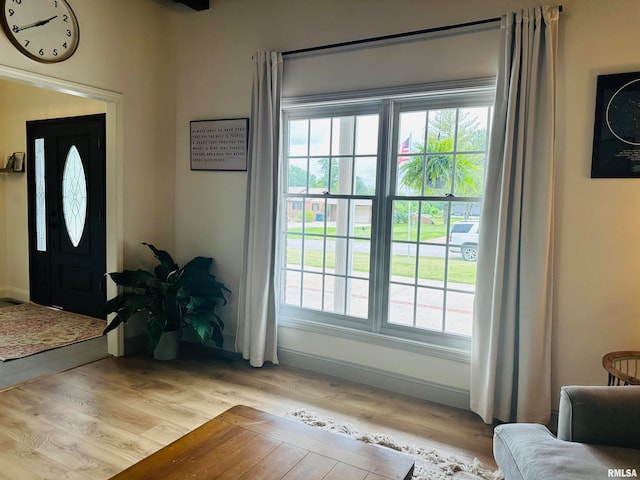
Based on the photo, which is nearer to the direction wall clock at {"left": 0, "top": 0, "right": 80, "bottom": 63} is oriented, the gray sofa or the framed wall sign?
the gray sofa

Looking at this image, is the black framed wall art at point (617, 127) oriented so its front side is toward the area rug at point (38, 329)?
no

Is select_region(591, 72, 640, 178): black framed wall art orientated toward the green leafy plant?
no

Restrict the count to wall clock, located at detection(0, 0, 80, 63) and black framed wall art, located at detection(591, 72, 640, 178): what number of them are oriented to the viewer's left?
0

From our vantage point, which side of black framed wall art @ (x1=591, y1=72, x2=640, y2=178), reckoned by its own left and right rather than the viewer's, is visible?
front

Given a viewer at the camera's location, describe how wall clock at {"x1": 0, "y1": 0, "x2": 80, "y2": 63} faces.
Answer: facing the viewer and to the right of the viewer

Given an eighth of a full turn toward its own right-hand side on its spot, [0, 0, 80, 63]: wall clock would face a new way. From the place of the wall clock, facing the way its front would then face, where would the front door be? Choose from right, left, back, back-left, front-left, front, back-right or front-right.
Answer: back

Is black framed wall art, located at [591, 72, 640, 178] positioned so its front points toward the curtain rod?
no

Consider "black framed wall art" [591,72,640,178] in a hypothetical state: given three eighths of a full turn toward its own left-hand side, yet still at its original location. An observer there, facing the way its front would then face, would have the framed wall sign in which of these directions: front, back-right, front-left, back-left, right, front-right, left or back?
back-left

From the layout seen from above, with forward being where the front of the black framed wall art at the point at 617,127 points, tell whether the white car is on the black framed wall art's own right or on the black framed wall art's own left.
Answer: on the black framed wall art's own right
